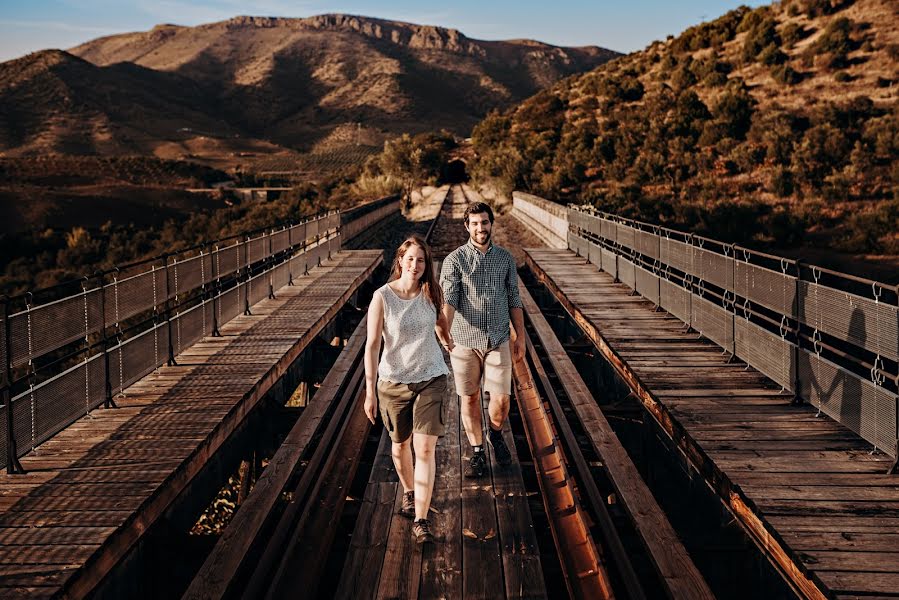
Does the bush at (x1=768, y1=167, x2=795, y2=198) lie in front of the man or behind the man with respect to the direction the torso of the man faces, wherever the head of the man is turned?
behind

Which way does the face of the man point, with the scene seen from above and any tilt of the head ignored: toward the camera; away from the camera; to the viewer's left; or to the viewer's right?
toward the camera

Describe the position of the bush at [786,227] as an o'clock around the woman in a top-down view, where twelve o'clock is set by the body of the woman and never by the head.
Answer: The bush is roughly at 7 o'clock from the woman.

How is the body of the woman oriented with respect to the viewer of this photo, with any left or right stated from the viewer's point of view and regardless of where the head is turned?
facing the viewer

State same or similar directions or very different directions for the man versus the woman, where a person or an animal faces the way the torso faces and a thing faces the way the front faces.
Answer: same or similar directions

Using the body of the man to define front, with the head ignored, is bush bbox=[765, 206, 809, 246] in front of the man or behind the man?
behind

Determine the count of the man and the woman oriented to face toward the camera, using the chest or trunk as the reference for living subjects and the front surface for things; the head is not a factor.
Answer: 2

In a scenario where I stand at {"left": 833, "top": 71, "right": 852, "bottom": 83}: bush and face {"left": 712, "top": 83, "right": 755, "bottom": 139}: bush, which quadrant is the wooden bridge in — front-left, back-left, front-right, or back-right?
front-left

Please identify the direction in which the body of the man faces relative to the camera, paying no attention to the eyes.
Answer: toward the camera
